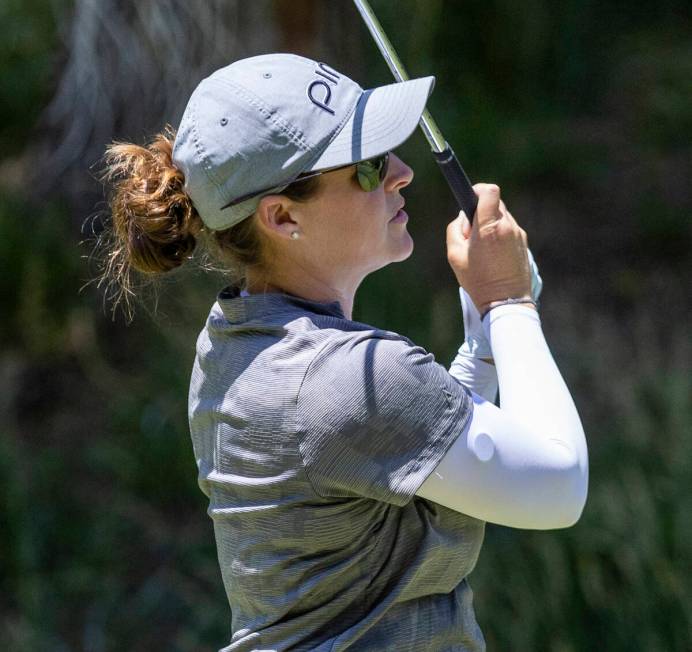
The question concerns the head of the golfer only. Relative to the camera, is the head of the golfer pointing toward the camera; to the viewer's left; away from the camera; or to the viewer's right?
to the viewer's right

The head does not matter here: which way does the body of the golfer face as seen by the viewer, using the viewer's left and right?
facing to the right of the viewer
